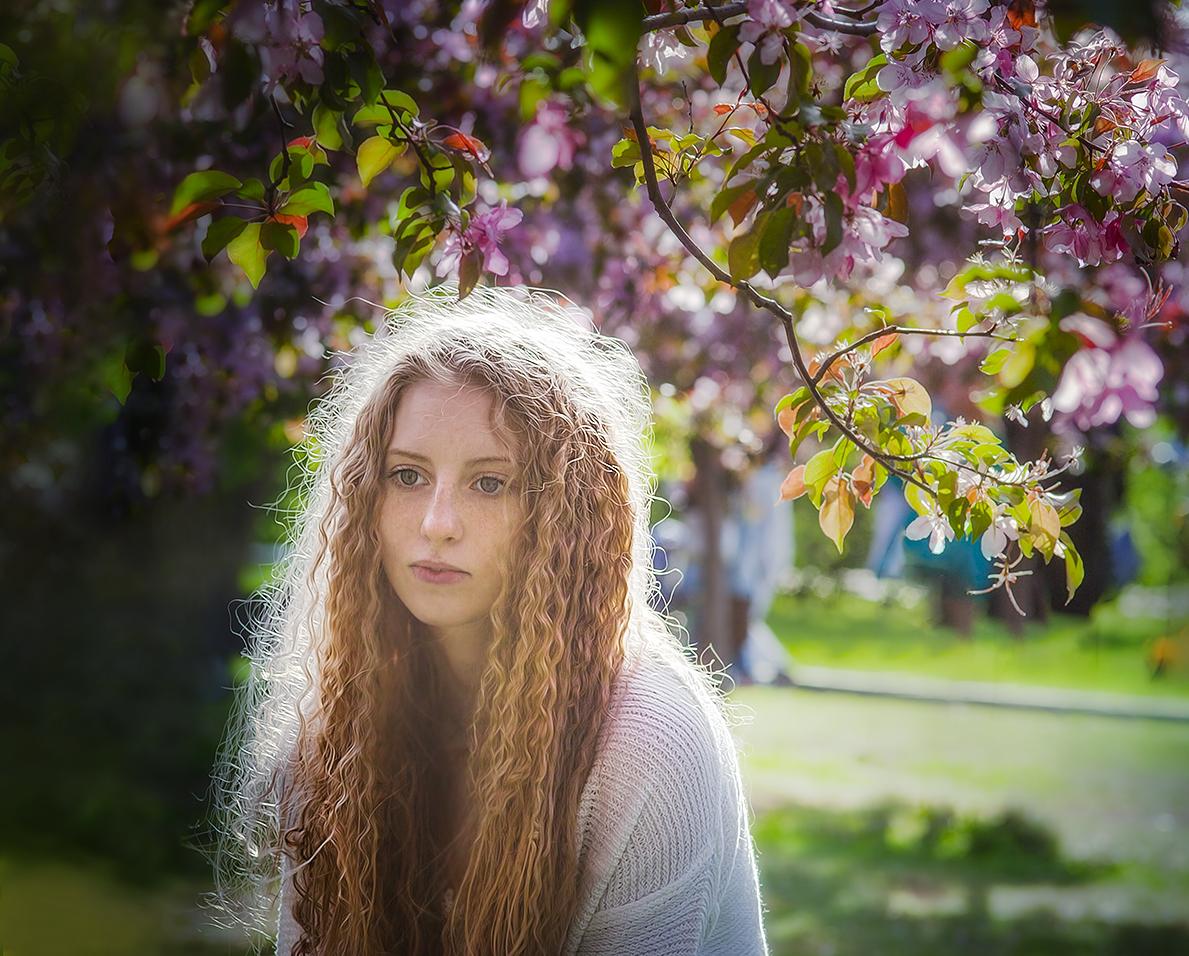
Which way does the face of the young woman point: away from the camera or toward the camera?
toward the camera

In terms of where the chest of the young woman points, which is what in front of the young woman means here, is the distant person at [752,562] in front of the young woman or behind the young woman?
behind
